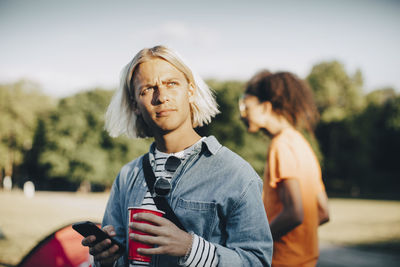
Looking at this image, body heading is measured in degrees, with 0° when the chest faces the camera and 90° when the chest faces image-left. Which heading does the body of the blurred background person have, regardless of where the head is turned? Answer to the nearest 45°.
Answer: approximately 135°

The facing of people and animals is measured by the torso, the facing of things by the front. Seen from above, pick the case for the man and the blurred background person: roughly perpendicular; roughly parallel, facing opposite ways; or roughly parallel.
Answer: roughly perpendicular

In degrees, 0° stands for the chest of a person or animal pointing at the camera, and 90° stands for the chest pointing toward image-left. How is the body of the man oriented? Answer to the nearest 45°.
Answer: approximately 45°

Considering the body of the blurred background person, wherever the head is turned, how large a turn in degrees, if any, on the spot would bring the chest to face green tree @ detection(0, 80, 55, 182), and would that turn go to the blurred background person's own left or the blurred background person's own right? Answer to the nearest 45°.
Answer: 0° — they already face it

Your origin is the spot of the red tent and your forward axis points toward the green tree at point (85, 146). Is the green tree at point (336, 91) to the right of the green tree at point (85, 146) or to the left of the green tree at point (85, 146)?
right

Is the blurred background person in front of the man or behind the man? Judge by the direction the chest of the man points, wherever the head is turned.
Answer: behind

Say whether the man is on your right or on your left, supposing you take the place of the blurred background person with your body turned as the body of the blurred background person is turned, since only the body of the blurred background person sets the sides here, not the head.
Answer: on your left
